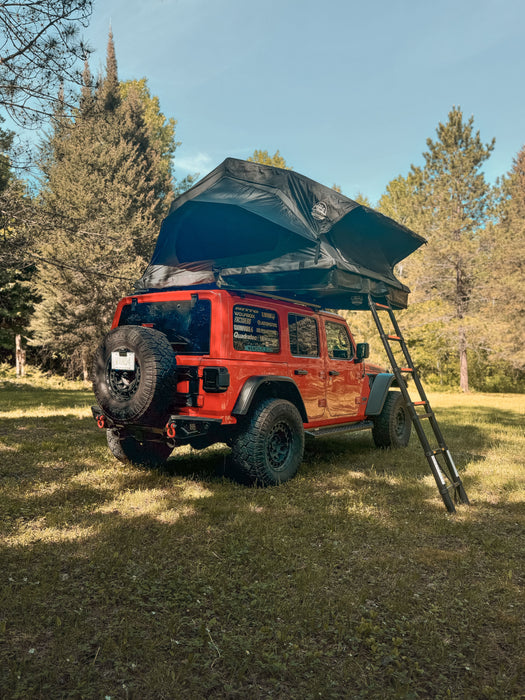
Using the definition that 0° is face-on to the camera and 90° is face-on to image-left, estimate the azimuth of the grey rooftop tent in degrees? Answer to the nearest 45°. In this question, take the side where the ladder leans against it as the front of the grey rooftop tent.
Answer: approximately 315°

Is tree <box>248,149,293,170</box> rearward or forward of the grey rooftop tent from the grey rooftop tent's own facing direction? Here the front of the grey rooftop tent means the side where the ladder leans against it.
rearward

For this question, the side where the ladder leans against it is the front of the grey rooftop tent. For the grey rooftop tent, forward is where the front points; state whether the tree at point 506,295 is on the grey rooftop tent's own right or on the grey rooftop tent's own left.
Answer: on the grey rooftop tent's own left

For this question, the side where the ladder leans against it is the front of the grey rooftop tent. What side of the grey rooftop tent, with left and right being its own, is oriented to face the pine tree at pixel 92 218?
back
